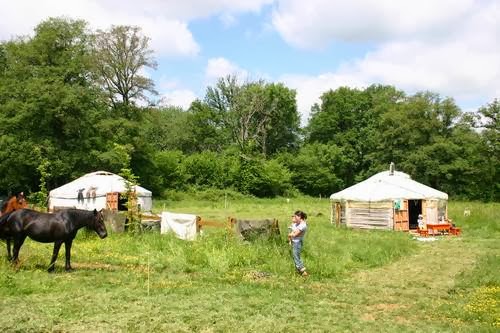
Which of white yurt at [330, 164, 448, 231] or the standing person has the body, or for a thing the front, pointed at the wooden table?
the white yurt

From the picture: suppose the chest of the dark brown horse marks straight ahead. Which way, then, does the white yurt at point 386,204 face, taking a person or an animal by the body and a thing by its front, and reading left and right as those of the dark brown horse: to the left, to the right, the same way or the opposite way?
to the right

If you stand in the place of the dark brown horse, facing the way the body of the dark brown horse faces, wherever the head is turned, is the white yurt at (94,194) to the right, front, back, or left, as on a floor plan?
left

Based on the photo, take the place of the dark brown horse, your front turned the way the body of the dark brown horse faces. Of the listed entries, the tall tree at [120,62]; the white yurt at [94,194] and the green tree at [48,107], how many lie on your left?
3

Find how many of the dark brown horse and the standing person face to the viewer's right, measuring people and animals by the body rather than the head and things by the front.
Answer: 1

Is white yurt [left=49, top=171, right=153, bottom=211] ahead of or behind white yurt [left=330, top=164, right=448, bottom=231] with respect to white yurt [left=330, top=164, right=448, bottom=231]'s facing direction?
behind

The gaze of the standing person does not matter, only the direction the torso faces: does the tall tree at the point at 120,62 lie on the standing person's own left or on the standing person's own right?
on the standing person's own right

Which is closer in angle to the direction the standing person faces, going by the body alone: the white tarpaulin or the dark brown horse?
the dark brown horse

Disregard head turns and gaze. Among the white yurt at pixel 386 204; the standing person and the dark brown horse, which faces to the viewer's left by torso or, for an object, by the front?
the standing person

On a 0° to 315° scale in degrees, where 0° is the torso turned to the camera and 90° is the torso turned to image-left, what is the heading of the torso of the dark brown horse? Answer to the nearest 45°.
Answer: approximately 270°

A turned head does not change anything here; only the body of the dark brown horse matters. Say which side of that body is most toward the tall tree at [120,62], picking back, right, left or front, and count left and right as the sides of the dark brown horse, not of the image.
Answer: left

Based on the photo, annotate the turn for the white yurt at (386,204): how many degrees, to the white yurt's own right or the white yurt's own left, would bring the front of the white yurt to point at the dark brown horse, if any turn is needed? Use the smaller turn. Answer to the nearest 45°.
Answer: approximately 90° to the white yurt's own right
